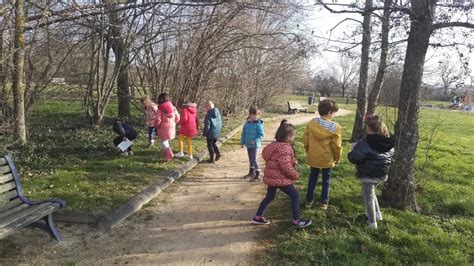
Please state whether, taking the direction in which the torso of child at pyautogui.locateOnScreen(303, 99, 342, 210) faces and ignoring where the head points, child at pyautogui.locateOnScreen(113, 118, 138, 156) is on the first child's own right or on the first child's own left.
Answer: on the first child's own left

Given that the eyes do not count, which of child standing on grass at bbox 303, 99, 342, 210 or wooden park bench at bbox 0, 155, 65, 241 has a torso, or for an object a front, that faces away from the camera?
the child standing on grass

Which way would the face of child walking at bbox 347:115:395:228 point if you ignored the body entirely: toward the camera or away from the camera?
away from the camera

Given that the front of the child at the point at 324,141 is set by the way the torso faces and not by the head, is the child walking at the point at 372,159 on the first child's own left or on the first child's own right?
on the first child's own right

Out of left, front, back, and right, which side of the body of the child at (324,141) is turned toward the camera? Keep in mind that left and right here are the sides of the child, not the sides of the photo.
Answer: back

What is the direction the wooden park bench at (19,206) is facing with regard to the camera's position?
facing the viewer and to the right of the viewer

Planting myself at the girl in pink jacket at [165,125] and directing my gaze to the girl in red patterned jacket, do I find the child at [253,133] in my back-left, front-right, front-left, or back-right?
front-left

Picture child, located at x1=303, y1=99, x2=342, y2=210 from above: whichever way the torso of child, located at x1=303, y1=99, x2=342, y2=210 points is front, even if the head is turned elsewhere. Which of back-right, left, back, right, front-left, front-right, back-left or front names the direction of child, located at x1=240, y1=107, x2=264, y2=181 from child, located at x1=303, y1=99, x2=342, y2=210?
front-left
